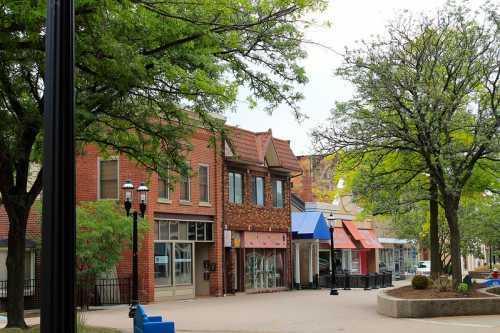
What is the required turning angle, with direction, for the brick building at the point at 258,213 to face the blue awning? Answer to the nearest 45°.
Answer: approximately 90° to its left

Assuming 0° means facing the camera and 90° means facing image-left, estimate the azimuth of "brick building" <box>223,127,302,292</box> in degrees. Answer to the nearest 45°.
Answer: approximately 315°

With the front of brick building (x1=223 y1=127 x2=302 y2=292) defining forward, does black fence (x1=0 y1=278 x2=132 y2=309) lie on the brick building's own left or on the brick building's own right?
on the brick building's own right

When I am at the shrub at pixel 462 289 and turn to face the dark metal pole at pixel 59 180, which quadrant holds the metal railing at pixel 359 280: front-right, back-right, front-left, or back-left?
back-right

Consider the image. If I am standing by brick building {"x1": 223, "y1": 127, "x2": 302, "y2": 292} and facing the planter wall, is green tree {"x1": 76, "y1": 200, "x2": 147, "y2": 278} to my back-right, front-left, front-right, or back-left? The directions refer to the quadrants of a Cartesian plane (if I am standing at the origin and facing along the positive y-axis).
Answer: front-right

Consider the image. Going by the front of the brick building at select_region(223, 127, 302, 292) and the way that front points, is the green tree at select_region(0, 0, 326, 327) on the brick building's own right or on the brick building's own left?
on the brick building's own right

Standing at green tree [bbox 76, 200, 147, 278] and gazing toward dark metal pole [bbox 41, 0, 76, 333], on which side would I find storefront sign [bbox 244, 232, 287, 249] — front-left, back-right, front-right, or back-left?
back-left

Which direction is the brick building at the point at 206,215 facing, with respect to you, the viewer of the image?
facing the viewer and to the right of the viewer

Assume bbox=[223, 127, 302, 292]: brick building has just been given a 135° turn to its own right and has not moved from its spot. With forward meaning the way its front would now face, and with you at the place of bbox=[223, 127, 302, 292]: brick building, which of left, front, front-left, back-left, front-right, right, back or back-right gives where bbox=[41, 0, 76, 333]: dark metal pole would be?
left

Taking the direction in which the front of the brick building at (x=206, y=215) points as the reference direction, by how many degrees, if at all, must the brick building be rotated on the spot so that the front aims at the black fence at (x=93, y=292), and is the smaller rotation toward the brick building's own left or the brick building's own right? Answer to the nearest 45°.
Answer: approximately 90° to the brick building's own right

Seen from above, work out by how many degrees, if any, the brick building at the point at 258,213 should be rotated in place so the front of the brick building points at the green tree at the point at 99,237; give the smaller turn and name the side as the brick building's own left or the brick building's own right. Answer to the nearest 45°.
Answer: approximately 45° to the brick building's own right

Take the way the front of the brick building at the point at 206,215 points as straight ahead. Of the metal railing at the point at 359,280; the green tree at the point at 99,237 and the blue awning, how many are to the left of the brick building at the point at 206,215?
2

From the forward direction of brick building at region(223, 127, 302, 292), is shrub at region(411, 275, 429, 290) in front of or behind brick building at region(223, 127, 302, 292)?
in front
